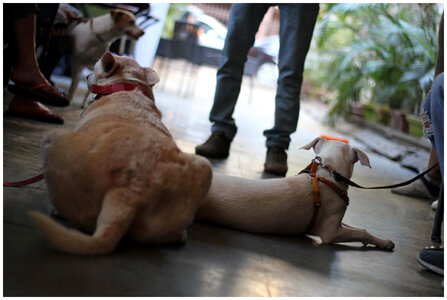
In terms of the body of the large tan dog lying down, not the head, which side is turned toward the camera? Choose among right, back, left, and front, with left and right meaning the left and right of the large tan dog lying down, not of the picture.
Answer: back

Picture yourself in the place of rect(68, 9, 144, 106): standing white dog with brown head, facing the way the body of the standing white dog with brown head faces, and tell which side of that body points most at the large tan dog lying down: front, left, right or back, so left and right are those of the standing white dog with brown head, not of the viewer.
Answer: right

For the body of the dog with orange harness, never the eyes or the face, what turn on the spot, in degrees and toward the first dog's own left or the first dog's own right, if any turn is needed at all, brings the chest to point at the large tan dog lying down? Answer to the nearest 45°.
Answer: approximately 135° to the first dog's own right

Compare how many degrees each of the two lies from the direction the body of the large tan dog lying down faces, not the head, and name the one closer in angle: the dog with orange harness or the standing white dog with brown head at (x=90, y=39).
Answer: the standing white dog with brown head

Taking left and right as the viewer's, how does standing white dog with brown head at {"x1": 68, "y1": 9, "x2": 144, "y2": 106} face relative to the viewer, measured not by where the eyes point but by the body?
facing to the right of the viewer

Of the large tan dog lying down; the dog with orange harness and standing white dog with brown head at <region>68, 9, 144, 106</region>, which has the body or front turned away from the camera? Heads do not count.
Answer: the large tan dog lying down

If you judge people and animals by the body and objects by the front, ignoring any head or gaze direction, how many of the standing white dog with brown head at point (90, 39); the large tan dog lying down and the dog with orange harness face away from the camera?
1

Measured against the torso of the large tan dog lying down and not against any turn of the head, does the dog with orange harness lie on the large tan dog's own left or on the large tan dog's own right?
on the large tan dog's own right

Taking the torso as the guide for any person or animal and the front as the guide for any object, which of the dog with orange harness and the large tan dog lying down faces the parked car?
the large tan dog lying down

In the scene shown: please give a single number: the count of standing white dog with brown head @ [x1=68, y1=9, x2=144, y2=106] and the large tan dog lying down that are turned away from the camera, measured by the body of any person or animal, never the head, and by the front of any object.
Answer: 1

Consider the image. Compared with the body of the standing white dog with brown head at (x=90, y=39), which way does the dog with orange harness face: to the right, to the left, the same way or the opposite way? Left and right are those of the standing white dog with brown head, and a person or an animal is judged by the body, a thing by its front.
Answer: the same way

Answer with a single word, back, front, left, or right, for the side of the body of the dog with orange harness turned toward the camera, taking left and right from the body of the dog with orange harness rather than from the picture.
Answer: right

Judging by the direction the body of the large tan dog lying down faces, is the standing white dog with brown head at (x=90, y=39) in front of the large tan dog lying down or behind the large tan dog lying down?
in front

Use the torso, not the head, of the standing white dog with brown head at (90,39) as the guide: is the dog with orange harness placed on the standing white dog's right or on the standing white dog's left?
on the standing white dog's right

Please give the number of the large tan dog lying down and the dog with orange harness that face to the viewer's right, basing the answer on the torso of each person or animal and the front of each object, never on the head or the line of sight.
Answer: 1

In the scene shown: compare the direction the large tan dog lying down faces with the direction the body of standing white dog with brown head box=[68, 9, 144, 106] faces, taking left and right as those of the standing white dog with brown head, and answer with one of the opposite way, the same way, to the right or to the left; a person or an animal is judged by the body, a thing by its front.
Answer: to the left

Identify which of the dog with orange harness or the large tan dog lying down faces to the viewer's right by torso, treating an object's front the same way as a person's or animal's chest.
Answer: the dog with orange harness

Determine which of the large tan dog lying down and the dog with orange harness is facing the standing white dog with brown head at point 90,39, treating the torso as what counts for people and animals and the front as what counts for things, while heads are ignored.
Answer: the large tan dog lying down

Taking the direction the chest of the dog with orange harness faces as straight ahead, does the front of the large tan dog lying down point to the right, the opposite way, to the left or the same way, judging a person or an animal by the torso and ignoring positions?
to the left
